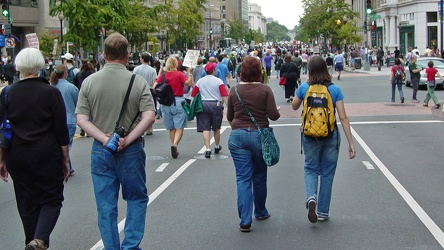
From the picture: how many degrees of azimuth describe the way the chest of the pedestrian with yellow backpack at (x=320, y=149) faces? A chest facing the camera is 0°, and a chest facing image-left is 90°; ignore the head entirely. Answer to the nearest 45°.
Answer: approximately 180°

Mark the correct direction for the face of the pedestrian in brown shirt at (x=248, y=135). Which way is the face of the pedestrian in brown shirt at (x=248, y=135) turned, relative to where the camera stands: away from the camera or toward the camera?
away from the camera

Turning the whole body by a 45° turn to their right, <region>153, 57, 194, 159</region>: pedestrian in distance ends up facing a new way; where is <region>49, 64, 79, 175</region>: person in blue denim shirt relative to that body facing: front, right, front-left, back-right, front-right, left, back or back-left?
back

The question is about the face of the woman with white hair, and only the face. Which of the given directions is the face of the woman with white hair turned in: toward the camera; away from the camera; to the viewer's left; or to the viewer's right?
away from the camera

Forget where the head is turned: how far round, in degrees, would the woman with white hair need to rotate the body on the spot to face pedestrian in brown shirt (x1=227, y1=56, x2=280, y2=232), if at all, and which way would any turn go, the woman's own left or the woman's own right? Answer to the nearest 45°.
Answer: approximately 45° to the woman's own right

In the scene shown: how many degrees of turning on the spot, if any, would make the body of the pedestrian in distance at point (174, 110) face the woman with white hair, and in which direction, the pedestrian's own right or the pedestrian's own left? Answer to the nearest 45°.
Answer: approximately 180°

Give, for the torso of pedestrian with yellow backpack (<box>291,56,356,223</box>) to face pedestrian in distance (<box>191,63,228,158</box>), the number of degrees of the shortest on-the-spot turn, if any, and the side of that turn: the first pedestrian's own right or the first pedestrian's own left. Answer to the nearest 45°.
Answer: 0° — they already face them

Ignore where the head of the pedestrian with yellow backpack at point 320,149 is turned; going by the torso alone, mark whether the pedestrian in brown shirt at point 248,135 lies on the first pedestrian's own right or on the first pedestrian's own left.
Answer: on the first pedestrian's own left

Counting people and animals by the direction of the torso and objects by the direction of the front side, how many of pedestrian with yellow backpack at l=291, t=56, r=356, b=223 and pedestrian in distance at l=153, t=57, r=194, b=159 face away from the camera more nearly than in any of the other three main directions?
2

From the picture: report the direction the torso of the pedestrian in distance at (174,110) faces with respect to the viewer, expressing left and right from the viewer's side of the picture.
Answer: facing away from the viewer

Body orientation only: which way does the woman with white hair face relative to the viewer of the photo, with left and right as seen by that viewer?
facing away from the viewer
